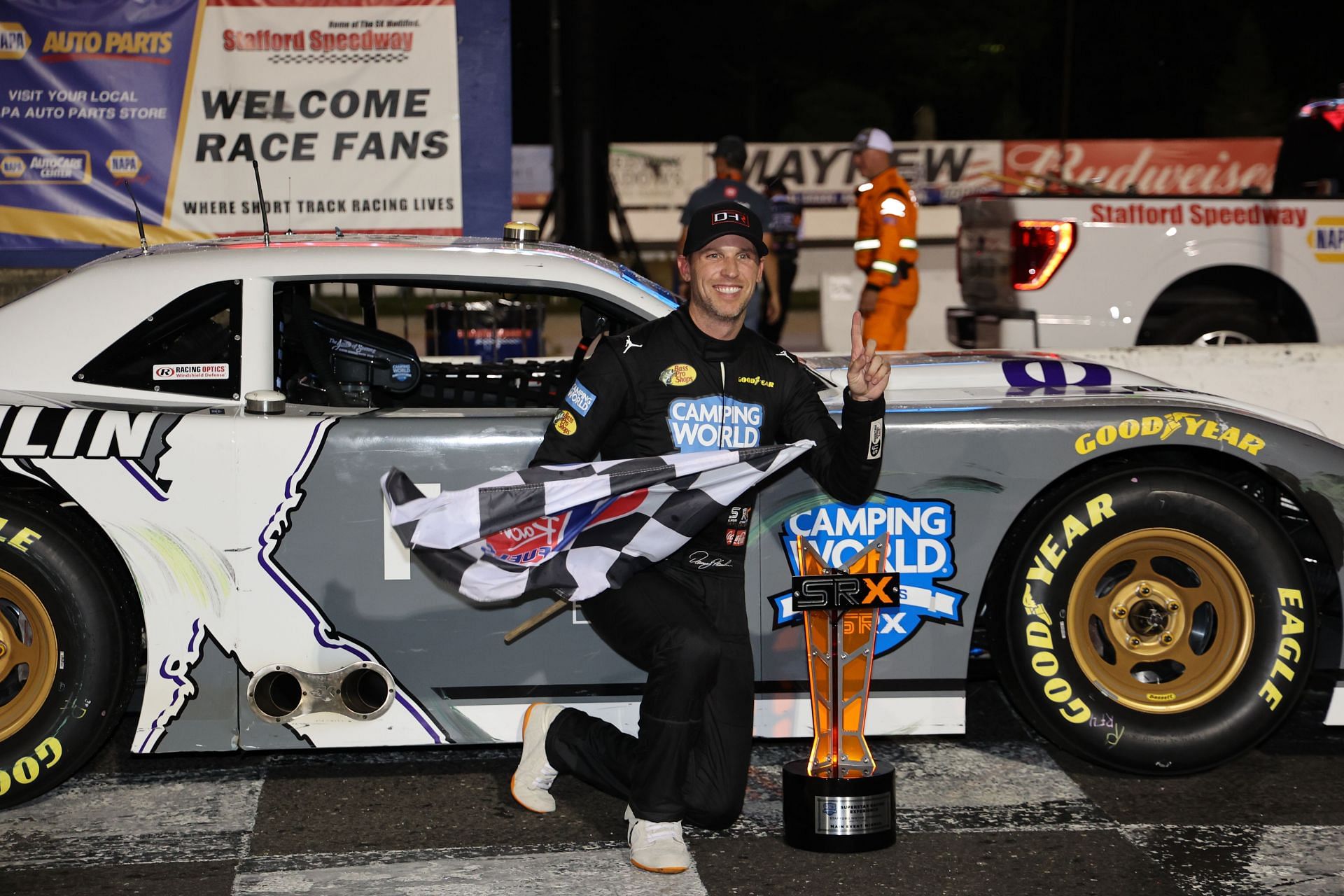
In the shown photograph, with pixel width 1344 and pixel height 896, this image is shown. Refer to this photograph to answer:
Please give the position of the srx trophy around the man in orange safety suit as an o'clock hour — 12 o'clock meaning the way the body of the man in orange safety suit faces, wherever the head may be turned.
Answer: The srx trophy is roughly at 9 o'clock from the man in orange safety suit.

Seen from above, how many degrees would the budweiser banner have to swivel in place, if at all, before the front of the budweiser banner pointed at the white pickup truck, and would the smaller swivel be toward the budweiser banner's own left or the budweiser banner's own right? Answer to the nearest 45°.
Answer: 0° — it already faces it

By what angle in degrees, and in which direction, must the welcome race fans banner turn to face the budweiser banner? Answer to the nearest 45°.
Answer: approximately 135° to its left

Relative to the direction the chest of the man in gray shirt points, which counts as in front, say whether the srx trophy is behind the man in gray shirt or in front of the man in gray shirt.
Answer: behind

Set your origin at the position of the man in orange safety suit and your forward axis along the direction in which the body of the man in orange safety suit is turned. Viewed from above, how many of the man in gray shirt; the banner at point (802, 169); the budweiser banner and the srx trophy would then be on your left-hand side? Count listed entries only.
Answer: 1

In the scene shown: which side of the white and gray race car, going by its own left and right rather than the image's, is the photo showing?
right

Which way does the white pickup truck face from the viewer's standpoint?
to the viewer's right

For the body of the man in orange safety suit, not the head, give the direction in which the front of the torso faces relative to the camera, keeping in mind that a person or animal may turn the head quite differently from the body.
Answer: to the viewer's left

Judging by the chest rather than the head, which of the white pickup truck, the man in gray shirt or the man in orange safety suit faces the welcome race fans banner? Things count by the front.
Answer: the man in orange safety suit

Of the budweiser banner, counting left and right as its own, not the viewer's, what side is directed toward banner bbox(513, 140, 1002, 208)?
right

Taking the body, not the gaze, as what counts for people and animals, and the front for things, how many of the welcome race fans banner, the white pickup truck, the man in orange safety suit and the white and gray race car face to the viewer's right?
2

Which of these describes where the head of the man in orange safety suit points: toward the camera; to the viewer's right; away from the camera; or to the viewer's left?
to the viewer's left

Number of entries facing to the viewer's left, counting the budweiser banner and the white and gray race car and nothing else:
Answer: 0

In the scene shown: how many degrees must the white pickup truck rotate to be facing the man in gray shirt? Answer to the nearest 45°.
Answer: approximately 180°

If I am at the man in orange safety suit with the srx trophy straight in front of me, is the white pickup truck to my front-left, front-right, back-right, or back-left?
back-left

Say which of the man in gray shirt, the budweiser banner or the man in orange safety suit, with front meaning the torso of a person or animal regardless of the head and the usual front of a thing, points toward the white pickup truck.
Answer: the budweiser banner

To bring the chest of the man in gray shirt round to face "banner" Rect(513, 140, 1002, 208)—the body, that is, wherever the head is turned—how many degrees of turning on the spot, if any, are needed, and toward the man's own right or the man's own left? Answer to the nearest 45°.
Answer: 0° — they already face it

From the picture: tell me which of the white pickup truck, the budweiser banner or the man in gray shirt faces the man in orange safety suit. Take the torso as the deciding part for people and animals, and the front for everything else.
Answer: the budweiser banner
